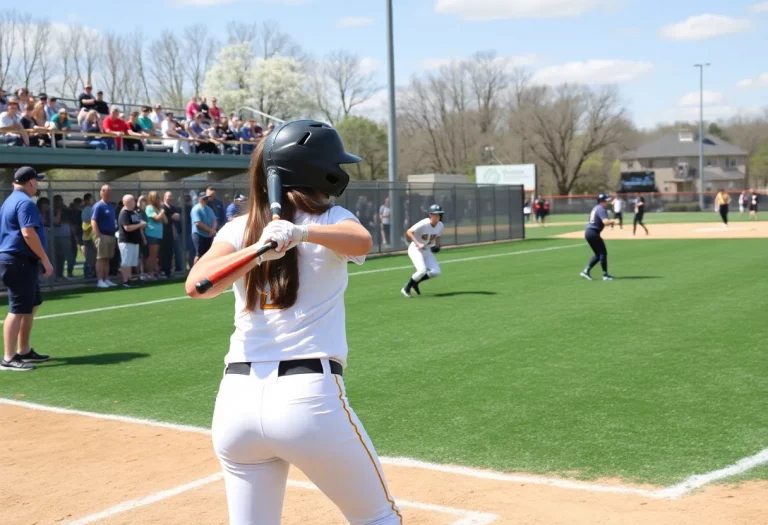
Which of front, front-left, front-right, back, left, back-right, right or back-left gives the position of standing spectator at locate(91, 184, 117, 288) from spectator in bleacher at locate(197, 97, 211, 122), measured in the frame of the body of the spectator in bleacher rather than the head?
front-right

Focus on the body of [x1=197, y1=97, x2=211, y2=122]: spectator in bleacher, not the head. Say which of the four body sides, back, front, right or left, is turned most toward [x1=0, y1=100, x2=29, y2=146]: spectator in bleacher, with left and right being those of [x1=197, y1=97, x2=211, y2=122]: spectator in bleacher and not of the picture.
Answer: right

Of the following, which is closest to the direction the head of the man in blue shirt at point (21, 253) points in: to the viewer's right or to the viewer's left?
to the viewer's right

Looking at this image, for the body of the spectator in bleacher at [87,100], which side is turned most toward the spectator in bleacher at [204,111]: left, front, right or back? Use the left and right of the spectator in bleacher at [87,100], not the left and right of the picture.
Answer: left

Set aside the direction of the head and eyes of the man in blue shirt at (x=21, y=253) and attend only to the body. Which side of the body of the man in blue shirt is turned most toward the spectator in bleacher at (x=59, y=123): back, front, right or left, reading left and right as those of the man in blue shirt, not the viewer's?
left

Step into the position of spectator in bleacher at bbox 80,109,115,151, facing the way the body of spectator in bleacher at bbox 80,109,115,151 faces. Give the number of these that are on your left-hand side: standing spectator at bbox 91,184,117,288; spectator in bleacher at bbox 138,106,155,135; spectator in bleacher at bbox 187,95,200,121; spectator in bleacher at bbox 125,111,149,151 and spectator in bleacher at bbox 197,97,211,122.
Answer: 4

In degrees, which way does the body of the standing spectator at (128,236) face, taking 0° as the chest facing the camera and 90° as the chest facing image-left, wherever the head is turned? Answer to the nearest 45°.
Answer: approximately 315°

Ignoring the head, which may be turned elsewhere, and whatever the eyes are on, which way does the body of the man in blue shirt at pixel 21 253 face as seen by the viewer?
to the viewer's right

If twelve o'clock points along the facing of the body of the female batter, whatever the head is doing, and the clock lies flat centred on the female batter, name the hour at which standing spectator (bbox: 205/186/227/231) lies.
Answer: The standing spectator is roughly at 12 o'clock from the female batter.
